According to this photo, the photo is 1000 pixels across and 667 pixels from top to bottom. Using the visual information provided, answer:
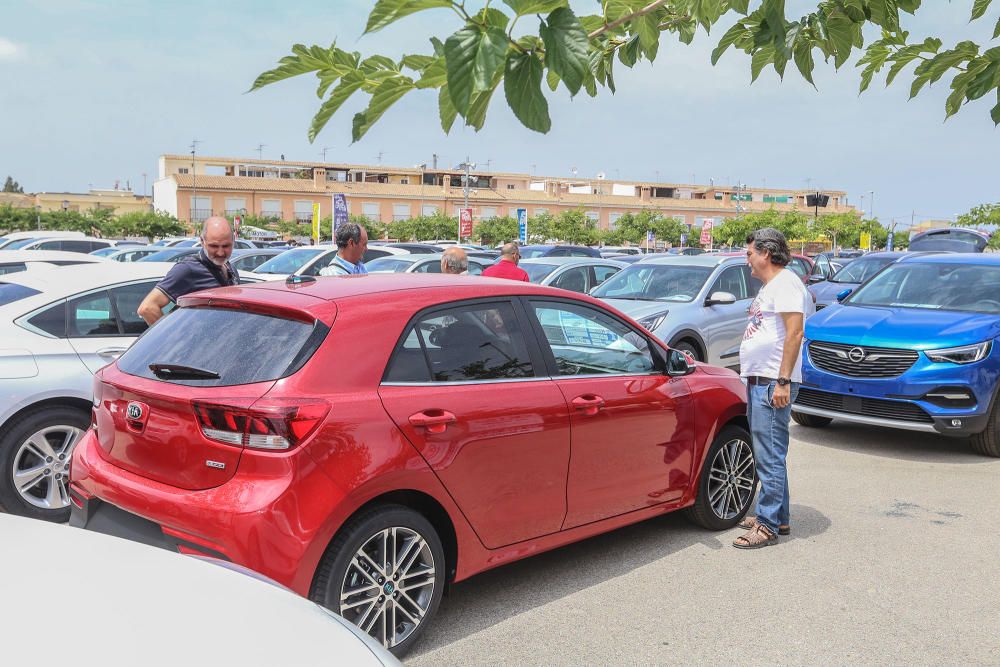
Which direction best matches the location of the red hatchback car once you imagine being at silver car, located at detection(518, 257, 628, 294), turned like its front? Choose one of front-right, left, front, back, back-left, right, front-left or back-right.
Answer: front-left

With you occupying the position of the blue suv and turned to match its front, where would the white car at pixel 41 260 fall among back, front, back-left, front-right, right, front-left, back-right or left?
front-right

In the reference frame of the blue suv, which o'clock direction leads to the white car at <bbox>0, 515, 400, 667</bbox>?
The white car is roughly at 11 o'clock from the blue suv.

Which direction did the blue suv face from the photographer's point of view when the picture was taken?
facing the viewer and to the left of the viewer

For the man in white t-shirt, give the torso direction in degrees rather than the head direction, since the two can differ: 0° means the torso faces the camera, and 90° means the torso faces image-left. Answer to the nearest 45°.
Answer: approximately 90°

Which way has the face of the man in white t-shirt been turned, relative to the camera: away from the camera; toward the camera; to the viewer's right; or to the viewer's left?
to the viewer's left

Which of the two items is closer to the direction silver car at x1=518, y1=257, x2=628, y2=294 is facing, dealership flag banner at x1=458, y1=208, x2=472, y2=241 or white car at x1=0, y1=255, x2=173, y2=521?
the white car

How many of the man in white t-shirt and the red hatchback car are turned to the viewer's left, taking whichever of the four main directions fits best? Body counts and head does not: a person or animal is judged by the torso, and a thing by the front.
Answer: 1

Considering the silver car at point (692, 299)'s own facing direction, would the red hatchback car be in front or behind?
in front

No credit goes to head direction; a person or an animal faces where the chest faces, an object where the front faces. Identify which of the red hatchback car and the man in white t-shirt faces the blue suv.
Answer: the red hatchback car

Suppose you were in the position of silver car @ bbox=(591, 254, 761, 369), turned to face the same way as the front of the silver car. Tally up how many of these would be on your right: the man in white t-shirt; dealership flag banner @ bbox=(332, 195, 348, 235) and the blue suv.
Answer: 1

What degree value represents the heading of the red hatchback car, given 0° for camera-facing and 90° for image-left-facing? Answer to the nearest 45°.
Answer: approximately 225°

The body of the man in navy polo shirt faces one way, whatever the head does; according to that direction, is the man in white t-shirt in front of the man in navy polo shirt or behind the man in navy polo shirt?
in front

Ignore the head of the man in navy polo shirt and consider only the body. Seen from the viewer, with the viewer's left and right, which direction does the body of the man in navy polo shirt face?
facing the viewer and to the right of the viewer

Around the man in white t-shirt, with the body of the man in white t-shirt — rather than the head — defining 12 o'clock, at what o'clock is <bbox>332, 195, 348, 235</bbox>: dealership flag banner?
The dealership flag banner is roughly at 2 o'clock from the man in white t-shirt.

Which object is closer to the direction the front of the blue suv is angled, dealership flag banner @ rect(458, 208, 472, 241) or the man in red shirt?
the man in red shirt

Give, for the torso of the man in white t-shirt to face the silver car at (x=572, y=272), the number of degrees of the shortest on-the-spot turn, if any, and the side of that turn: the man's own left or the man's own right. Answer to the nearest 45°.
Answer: approximately 90° to the man's own right
